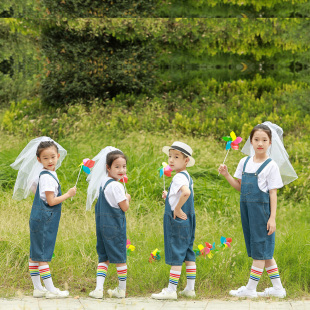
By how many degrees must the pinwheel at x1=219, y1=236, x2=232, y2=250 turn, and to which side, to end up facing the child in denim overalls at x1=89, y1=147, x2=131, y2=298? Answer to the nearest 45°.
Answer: approximately 45° to its right

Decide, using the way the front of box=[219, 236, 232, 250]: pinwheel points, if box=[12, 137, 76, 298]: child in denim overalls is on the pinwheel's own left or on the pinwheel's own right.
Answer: on the pinwheel's own right

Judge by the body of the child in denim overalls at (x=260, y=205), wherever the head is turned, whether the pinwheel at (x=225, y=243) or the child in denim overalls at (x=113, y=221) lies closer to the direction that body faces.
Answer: the child in denim overalls

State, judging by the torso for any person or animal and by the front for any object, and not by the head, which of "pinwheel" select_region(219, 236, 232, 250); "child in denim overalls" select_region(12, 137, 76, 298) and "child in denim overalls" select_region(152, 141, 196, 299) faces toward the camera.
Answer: the pinwheel

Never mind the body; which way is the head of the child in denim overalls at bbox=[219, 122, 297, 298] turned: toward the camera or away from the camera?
toward the camera

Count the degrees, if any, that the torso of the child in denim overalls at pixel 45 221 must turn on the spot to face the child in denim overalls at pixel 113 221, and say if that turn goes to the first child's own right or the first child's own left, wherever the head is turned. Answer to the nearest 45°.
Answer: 0° — they already face them

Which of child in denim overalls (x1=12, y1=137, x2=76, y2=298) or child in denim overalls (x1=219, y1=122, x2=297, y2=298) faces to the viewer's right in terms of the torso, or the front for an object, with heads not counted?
child in denim overalls (x1=12, y1=137, x2=76, y2=298)

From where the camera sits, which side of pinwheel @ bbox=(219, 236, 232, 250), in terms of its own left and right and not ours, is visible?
front

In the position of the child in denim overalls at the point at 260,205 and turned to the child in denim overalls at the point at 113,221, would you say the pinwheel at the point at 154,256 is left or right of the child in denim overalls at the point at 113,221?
right

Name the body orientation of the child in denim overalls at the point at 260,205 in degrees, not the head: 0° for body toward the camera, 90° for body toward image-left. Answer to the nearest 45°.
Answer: approximately 45°

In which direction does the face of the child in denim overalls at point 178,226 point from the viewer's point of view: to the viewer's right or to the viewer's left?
to the viewer's left
